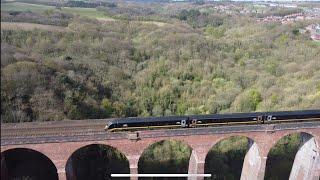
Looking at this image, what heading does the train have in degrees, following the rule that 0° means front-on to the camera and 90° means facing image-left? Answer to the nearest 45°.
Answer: approximately 90°
